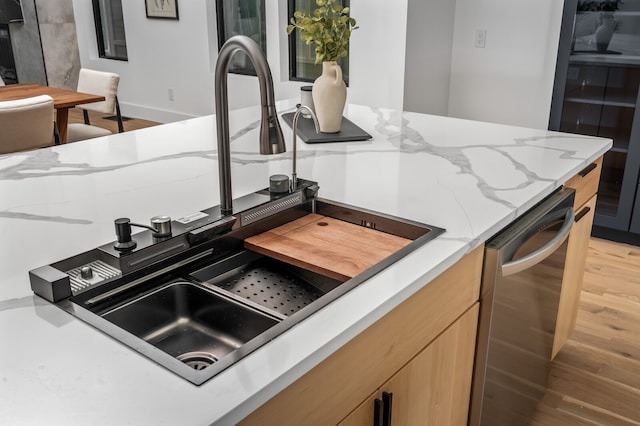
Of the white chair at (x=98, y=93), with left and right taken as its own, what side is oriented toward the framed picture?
back

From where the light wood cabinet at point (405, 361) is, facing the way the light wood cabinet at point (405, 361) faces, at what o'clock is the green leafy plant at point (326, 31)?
The green leafy plant is roughly at 7 o'clock from the light wood cabinet.

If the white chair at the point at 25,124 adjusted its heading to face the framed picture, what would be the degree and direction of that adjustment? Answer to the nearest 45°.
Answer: approximately 90° to its right

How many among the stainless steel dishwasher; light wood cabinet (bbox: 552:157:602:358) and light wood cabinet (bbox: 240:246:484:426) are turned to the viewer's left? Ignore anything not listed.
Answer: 0

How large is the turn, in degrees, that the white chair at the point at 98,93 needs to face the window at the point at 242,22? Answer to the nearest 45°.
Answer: approximately 180°

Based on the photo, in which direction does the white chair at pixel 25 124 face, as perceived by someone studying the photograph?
facing away from the viewer and to the left of the viewer

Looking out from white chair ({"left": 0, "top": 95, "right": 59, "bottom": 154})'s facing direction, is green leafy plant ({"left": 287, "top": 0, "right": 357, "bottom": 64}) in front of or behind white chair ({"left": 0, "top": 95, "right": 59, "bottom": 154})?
behind

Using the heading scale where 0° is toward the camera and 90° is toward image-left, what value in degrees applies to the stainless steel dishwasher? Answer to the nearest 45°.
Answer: approximately 315°

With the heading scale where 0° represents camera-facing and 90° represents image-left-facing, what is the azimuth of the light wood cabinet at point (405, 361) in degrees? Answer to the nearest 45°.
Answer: approximately 315°

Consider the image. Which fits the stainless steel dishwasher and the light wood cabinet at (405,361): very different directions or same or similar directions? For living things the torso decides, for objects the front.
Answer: same or similar directions

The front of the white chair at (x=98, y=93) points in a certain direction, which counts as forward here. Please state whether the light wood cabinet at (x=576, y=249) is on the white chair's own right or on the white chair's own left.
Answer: on the white chair's own left

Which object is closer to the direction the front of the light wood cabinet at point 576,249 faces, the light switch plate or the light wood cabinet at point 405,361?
the light wood cabinet

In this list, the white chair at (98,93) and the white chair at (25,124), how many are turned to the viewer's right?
0
